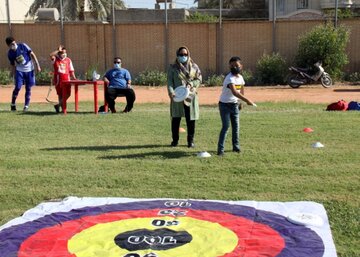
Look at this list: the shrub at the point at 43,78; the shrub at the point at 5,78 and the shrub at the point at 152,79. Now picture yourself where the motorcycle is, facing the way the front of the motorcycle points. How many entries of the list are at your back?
3

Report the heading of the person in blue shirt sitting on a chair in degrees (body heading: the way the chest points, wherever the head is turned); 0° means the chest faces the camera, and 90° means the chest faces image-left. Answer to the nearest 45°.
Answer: approximately 0°

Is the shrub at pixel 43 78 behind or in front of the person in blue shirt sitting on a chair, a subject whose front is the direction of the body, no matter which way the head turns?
behind

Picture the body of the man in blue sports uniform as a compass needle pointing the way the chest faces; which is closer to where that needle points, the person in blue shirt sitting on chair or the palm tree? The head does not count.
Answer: the person in blue shirt sitting on chair

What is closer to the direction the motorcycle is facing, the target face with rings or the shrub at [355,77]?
the shrub

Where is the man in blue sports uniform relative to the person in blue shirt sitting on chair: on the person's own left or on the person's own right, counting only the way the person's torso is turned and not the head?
on the person's own right

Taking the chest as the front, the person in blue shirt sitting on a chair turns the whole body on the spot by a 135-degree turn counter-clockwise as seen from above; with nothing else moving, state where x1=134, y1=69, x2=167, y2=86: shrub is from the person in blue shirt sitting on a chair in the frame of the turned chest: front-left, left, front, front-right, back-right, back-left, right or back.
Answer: front-left

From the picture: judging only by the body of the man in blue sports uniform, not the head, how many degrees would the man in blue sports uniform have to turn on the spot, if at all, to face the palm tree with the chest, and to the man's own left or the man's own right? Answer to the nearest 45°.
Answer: approximately 180°

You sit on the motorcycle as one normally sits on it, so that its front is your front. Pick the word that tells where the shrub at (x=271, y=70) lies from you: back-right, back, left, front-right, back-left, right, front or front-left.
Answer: back-left

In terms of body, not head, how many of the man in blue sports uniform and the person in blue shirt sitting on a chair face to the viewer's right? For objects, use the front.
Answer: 0

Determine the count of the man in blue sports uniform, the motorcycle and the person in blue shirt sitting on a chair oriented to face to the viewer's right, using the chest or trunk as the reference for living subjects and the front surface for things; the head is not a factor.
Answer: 1

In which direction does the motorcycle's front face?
to the viewer's right

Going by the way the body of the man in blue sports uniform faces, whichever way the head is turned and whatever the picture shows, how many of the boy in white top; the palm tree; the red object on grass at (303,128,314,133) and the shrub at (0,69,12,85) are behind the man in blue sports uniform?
2

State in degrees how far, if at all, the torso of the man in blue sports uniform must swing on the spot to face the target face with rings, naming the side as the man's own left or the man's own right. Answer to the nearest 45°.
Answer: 0° — they already face it
